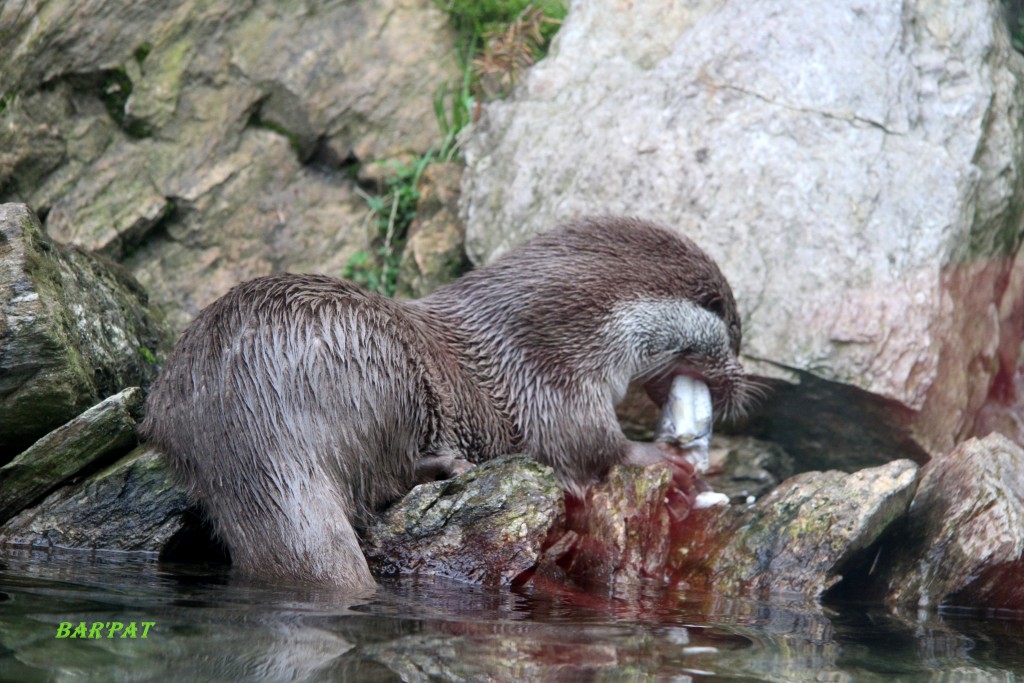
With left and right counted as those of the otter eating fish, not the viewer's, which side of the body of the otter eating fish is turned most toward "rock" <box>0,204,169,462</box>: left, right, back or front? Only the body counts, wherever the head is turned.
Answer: back

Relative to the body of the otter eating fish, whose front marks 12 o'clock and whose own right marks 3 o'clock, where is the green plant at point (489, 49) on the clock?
The green plant is roughly at 9 o'clock from the otter eating fish.

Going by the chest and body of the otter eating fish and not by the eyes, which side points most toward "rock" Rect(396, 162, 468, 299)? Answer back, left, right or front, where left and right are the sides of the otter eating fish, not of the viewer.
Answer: left

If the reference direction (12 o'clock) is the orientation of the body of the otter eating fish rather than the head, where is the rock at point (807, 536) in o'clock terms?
The rock is roughly at 12 o'clock from the otter eating fish.

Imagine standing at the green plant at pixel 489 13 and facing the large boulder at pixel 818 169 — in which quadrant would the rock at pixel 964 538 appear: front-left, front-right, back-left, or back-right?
front-right

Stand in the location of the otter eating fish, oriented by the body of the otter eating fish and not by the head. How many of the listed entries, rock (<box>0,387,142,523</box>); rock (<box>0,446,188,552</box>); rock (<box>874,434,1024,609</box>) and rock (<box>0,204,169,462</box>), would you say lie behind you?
3

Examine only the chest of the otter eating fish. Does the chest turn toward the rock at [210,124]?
no

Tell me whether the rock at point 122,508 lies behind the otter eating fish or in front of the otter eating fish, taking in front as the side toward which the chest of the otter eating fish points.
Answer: behind

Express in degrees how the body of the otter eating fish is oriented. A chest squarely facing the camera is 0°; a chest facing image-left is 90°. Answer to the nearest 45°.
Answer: approximately 270°

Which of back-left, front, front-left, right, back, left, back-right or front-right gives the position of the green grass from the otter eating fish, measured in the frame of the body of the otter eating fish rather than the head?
left

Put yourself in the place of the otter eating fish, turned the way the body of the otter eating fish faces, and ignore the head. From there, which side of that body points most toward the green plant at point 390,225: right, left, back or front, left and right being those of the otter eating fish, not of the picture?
left

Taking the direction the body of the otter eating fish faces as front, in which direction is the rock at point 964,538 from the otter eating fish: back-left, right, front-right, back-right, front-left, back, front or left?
front

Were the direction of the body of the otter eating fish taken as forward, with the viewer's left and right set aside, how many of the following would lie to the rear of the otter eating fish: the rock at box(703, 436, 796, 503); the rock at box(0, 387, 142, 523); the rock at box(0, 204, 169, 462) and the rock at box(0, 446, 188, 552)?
3

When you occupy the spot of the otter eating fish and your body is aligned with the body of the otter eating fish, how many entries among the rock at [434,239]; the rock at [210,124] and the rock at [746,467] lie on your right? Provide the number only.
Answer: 0
